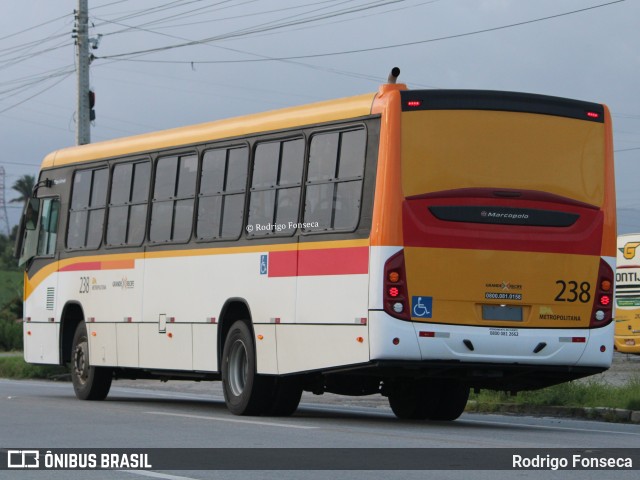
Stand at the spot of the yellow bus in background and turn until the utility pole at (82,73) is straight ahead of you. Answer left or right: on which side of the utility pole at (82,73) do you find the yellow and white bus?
left

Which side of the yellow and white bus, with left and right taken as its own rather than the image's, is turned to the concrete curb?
right

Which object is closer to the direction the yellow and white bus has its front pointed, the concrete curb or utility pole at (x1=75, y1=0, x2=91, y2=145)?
the utility pole

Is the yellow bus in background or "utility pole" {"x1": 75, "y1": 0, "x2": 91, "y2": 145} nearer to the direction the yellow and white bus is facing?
the utility pole

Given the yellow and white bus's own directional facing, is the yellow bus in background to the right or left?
on its right

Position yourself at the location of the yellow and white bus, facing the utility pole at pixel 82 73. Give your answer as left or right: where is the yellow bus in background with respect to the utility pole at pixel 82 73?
right

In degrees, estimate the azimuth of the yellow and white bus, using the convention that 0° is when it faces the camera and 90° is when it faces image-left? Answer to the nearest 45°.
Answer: approximately 135°

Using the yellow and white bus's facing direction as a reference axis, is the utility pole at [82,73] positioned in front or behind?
in front
